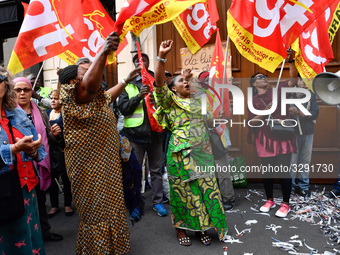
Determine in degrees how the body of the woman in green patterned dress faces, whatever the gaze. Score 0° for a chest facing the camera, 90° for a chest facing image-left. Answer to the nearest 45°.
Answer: approximately 315°

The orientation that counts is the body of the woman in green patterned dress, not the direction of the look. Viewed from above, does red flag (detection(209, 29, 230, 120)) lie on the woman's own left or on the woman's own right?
on the woman's own left

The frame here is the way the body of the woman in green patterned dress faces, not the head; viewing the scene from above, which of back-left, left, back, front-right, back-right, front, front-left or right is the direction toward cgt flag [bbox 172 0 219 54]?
back-left

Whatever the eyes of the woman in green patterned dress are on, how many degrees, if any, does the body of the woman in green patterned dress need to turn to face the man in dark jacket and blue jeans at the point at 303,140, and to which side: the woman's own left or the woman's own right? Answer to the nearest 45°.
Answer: approximately 90° to the woman's own left

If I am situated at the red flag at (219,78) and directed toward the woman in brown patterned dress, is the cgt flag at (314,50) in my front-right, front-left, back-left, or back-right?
back-left

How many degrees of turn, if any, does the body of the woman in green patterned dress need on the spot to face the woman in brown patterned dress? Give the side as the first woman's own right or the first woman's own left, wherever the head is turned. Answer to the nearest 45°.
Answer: approximately 90° to the first woman's own right
